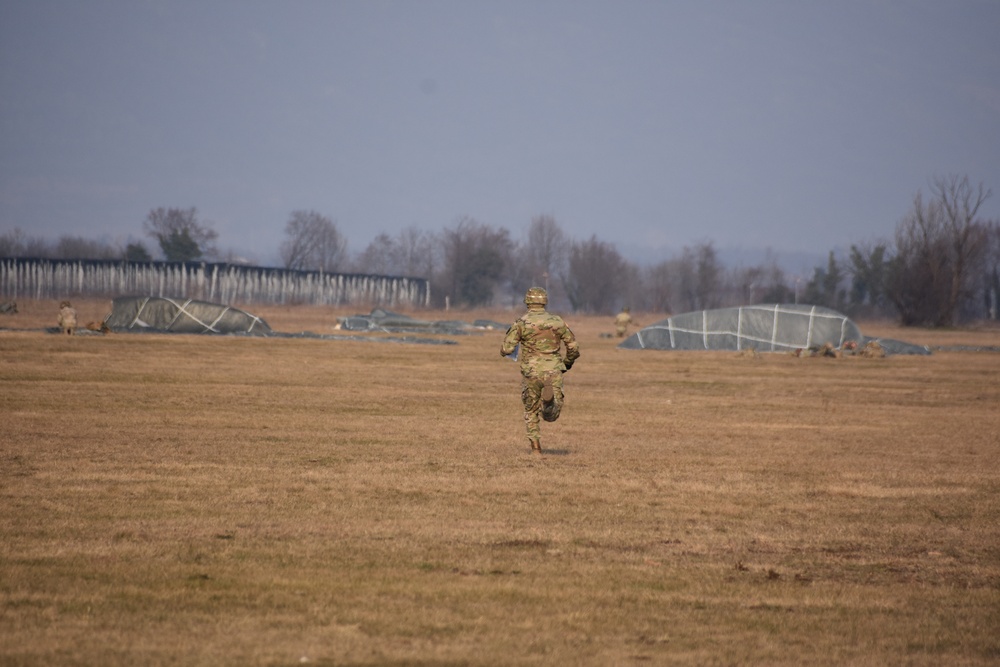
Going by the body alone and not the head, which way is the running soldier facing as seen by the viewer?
away from the camera

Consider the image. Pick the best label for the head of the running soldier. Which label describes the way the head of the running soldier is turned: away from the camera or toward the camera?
away from the camera

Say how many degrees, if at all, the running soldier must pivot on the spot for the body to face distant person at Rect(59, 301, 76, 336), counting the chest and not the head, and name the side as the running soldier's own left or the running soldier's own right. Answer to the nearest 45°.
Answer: approximately 45° to the running soldier's own left
